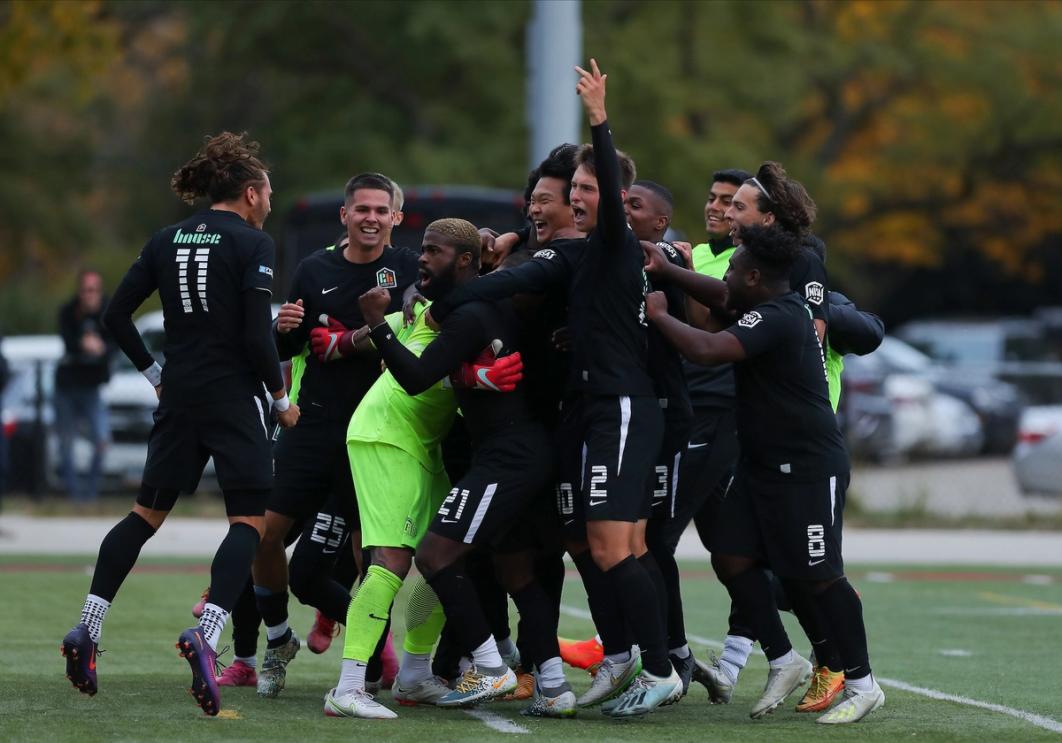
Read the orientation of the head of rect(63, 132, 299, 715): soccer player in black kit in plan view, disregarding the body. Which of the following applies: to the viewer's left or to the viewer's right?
to the viewer's right

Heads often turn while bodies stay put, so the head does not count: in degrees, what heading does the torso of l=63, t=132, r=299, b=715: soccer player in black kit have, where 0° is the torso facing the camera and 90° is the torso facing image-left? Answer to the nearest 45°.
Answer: approximately 225°

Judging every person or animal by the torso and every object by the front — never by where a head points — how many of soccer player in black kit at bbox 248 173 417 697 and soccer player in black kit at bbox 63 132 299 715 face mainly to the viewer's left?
0

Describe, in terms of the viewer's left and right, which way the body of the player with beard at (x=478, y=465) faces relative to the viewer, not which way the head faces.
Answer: facing to the left of the viewer

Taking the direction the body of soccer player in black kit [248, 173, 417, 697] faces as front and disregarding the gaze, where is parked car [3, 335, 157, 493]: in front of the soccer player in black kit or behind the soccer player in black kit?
behind

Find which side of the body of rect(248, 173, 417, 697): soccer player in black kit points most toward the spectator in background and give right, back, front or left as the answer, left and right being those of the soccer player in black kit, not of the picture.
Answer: back

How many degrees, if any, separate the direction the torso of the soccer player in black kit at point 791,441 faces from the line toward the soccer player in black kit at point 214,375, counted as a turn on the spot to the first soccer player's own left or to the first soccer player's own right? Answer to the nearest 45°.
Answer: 0° — they already face them

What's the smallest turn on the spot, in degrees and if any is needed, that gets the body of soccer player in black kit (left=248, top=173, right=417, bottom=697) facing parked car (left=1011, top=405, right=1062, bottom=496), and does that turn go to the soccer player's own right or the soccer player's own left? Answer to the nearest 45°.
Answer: approximately 135° to the soccer player's own left
